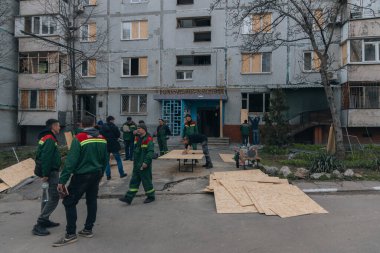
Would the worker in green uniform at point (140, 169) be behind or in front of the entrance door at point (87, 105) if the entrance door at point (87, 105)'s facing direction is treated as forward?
in front

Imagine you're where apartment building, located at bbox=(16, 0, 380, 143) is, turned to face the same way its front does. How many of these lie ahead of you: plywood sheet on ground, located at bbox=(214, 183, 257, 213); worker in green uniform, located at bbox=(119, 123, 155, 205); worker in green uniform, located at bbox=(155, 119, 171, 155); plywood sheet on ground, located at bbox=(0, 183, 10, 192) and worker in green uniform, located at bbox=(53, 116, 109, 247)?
5

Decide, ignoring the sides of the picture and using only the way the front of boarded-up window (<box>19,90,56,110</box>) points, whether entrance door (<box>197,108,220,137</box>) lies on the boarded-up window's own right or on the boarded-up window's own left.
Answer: on the boarded-up window's own left

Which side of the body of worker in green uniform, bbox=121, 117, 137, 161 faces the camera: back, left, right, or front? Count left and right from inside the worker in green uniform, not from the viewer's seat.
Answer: front

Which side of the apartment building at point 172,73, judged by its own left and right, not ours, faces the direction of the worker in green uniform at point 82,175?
front

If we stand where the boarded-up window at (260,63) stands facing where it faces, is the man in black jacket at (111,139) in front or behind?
in front

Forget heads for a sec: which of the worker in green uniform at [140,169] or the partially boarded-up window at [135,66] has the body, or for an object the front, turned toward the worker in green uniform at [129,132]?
the partially boarded-up window

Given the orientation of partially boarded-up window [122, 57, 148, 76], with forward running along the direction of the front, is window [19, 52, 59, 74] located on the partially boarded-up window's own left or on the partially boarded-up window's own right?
on the partially boarded-up window's own right

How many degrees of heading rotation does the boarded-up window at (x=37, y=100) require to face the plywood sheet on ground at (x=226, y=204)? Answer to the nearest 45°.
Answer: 0° — it already faces it

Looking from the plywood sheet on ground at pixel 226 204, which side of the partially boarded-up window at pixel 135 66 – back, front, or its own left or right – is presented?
front

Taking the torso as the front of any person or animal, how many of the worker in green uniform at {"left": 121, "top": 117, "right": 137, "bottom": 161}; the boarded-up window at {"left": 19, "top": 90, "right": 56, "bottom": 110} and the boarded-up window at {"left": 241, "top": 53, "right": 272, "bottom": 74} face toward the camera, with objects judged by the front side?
3

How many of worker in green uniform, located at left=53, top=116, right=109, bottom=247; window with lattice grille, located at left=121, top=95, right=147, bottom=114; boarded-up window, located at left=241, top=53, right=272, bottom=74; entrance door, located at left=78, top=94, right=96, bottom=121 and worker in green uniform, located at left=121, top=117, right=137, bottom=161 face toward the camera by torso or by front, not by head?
4

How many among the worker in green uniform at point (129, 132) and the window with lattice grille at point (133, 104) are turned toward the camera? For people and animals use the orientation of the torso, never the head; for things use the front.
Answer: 2
